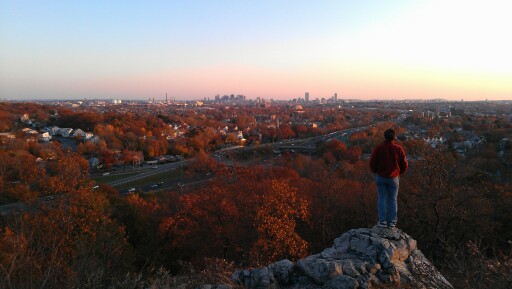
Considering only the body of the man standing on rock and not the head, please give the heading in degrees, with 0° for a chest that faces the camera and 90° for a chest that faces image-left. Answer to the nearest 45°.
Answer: approximately 180°

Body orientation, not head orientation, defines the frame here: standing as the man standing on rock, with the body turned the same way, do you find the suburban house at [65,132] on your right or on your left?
on your left
